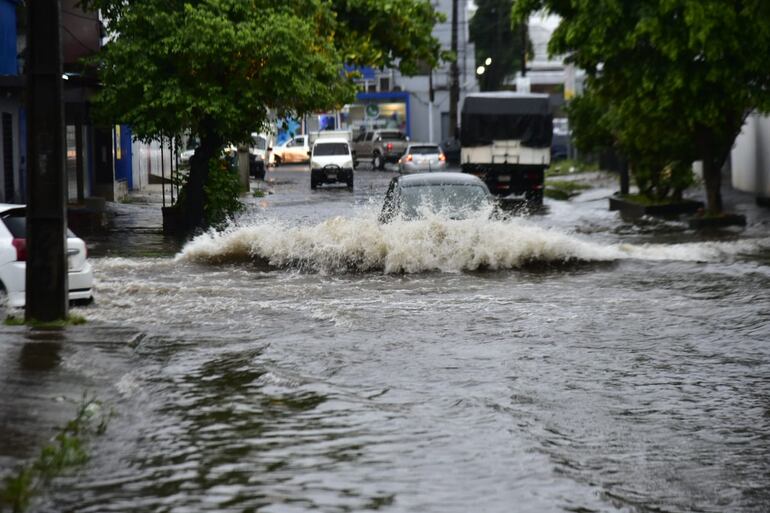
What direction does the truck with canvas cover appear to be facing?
away from the camera

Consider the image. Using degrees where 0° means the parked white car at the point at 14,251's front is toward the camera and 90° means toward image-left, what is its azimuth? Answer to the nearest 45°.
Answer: approximately 135°

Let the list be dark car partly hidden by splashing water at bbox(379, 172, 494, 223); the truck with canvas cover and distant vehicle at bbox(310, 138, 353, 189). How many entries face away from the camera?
1

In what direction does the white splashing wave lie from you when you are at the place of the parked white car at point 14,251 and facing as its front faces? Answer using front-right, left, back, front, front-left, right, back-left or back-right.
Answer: right

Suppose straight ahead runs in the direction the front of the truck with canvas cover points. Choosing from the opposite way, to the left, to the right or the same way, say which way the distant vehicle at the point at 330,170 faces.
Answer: the opposite way

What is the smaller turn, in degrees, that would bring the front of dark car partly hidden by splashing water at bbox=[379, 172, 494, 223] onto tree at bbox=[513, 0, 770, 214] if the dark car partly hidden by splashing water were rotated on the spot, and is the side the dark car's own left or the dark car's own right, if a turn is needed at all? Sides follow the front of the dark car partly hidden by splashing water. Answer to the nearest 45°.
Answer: approximately 135° to the dark car's own left

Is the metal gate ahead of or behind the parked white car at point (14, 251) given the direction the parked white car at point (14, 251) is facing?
ahead

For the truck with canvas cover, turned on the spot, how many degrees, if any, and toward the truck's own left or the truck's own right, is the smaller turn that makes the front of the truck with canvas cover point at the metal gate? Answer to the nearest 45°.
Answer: approximately 135° to the truck's own left

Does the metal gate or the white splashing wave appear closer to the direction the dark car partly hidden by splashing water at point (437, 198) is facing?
the white splashing wave

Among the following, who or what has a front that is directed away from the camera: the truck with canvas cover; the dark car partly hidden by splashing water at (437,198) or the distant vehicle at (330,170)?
the truck with canvas cover

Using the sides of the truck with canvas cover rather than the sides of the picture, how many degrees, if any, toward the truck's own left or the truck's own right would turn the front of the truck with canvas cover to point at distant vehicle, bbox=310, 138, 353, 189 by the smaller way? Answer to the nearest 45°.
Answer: approximately 45° to the truck's own left

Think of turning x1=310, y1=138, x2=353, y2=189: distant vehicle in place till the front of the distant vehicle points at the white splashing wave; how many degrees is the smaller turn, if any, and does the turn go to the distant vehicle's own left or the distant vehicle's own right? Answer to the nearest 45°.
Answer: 0° — it already faces it

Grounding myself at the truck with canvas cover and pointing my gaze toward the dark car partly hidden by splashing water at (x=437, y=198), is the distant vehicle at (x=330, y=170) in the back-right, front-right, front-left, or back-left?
back-right

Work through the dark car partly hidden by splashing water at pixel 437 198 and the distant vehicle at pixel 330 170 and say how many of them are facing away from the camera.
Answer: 0

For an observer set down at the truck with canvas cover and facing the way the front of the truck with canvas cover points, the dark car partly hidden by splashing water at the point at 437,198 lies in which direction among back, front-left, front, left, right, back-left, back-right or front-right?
back

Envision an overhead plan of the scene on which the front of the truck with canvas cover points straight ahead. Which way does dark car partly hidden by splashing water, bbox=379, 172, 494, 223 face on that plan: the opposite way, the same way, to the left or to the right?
the opposite way

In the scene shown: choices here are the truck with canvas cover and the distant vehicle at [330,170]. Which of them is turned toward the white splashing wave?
the distant vehicle

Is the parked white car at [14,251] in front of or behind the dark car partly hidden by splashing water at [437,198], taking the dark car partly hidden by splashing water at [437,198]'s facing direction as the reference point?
in front
